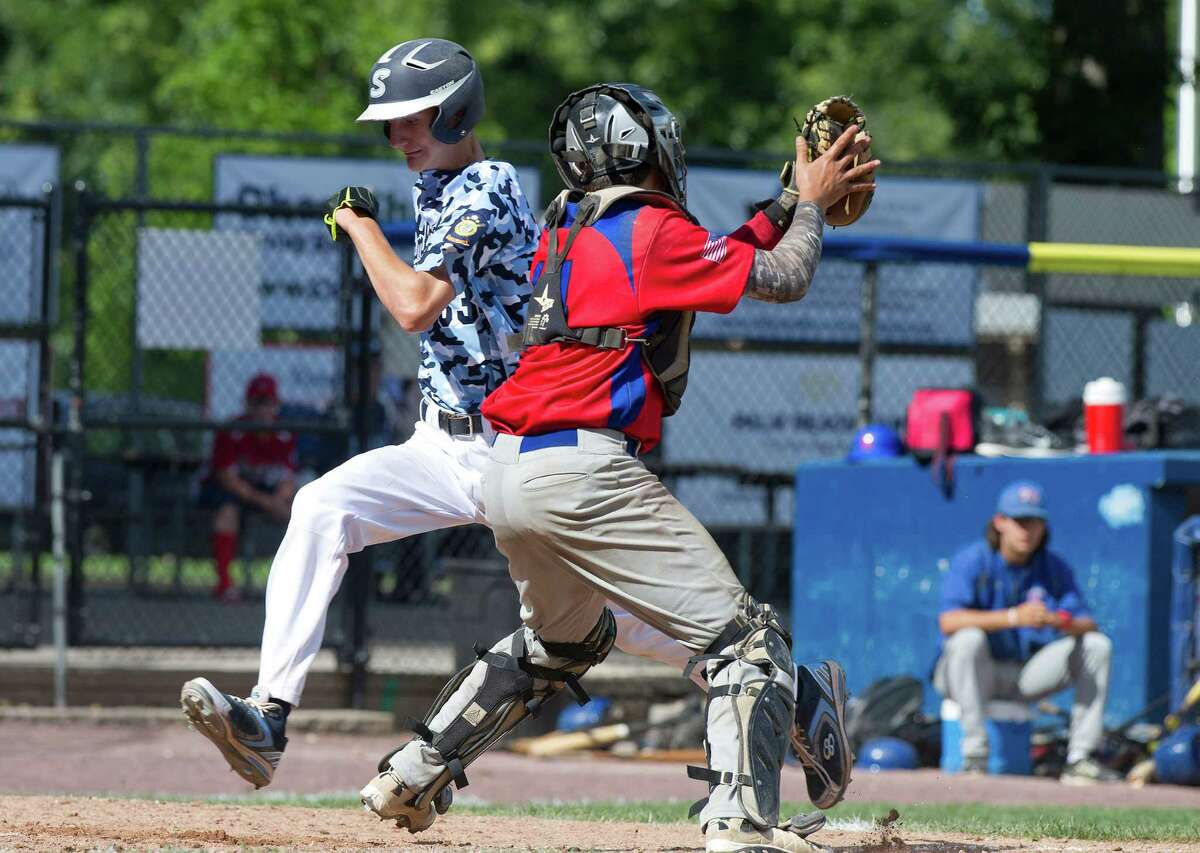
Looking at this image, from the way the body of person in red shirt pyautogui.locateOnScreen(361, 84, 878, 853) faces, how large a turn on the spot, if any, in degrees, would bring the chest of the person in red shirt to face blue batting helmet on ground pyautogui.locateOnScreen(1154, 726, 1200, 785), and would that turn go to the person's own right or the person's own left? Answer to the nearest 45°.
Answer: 0° — they already face it

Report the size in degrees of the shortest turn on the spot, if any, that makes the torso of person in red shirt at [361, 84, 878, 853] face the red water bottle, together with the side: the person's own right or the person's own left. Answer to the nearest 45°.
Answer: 0° — they already face it

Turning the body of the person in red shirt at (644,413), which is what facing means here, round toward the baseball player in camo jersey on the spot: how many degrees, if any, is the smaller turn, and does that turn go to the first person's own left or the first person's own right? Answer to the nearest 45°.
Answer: approximately 90° to the first person's own left

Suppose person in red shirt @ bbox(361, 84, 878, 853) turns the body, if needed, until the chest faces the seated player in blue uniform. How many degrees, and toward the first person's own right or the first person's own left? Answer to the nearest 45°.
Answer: approximately 45° to the first person's own left

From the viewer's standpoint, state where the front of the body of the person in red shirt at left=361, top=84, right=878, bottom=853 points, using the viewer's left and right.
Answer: facing away from the viewer and to the right of the viewer

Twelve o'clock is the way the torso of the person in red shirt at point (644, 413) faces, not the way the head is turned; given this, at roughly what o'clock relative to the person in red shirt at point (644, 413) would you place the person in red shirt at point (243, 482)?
the person in red shirt at point (243, 482) is roughly at 10 o'clock from the person in red shirt at point (644, 413).

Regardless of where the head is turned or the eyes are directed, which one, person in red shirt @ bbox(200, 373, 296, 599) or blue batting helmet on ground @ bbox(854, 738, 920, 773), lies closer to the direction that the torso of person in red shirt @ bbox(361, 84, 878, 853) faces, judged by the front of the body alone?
the blue batting helmet on ground

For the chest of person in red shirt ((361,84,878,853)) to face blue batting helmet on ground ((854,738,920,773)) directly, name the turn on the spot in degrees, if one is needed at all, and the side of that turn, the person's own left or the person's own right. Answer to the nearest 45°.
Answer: approximately 45° to the person's own left

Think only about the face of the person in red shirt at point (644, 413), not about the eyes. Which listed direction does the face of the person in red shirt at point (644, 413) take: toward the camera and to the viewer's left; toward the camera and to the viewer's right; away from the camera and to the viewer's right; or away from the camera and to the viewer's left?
away from the camera and to the viewer's right

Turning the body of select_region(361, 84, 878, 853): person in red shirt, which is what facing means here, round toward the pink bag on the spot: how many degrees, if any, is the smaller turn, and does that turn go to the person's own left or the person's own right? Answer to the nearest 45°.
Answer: approximately 45° to the person's own left

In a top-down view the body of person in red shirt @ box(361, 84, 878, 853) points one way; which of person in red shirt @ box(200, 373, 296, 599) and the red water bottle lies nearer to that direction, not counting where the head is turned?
the red water bottle
